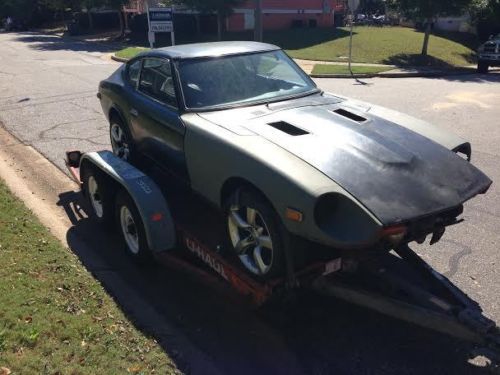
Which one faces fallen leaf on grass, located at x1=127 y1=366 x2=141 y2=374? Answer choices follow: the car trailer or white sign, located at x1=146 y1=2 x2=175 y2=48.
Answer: the white sign

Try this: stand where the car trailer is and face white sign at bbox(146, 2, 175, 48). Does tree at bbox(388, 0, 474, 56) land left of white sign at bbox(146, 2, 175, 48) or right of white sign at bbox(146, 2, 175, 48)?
right

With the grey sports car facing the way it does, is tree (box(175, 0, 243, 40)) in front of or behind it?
behind

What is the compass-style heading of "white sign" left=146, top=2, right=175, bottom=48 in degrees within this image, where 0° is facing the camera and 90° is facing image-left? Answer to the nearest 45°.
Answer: approximately 0°

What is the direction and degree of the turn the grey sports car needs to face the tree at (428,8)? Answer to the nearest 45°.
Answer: approximately 135° to its left

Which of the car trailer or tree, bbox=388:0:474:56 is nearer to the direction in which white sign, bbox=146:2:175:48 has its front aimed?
the car trailer

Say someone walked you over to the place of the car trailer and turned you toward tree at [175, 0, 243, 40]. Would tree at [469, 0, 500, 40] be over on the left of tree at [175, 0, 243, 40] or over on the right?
right

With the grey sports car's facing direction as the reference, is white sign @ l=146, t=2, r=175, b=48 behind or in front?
behind

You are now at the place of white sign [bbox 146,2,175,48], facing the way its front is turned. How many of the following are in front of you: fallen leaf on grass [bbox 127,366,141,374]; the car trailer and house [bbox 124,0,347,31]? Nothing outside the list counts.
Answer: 2

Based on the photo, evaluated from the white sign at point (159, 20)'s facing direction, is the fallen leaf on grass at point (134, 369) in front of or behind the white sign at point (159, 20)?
in front
